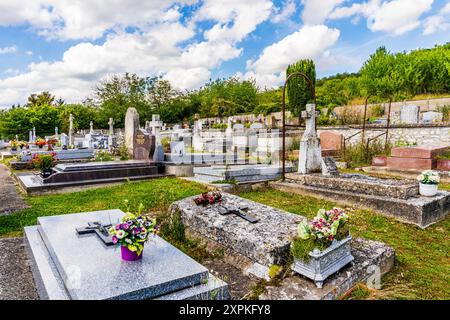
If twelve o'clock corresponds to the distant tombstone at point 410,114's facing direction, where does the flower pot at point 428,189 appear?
The flower pot is roughly at 12 o'clock from the distant tombstone.

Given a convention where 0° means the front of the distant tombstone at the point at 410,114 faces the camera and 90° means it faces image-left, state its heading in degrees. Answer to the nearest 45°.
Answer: approximately 0°

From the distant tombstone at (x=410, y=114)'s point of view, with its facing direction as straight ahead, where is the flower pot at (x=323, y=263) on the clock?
The flower pot is roughly at 12 o'clock from the distant tombstone.

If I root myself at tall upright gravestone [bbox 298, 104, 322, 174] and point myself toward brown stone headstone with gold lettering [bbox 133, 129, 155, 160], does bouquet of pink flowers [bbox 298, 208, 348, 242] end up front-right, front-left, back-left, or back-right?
back-left

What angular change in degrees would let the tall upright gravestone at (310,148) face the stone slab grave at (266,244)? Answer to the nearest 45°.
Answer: approximately 45° to its right

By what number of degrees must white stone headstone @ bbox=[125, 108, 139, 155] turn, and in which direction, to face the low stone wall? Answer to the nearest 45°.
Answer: approximately 135° to its left

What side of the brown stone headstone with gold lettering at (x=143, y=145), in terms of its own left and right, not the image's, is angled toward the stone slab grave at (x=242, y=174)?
left

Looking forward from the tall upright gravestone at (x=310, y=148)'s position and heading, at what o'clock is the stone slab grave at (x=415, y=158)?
The stone slab grave is roughly at 9 o'clock from the tall upright gravestone.

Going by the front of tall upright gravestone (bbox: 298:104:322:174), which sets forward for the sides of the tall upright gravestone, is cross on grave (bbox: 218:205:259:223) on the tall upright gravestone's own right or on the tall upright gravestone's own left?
on the tall upright gravestone's own right

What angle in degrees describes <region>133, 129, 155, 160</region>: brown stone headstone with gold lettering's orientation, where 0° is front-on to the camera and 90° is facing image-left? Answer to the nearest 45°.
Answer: approximately 45°

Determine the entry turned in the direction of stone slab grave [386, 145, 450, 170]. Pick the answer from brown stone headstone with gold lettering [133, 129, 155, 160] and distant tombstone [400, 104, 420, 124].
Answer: the distant tombstone

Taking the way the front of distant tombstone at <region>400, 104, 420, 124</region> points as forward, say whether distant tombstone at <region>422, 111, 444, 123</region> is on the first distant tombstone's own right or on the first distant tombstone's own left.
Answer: on the first distant tombstone's own left
